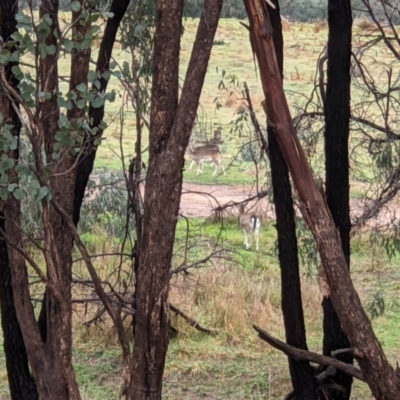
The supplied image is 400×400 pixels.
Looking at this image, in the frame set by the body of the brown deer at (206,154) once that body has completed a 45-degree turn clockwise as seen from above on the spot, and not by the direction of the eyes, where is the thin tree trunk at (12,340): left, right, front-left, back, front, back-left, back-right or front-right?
back-left

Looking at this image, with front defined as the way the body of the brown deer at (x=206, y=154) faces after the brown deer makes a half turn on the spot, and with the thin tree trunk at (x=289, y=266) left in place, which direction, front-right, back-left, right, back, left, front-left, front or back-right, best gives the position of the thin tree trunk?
right

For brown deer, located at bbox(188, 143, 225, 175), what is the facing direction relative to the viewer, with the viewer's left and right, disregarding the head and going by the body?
facing to the left of the viewer

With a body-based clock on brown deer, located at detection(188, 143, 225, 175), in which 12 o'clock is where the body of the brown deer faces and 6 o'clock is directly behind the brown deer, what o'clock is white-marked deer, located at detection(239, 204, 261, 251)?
The white-marked deer is roughly at 9 o'clock from the brown deer.

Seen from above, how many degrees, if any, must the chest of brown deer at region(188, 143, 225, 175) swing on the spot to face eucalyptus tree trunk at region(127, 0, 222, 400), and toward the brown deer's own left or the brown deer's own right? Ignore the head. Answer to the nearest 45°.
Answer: approximately 90° to the brown deer's own left

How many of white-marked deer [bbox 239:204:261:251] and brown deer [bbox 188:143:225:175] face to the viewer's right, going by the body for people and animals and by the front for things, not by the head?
0

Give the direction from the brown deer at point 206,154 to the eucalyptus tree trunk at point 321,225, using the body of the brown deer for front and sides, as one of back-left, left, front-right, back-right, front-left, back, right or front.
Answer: left

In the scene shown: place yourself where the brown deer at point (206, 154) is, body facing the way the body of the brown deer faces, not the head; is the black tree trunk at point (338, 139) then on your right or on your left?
on your left
